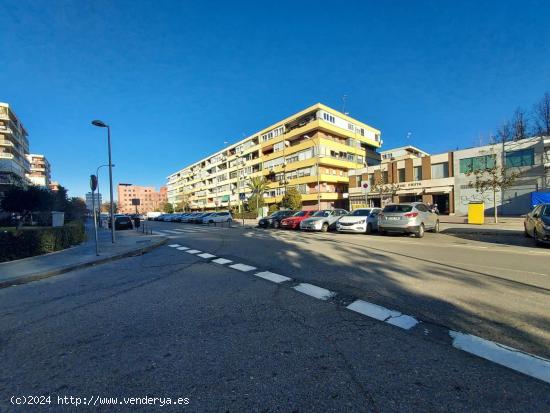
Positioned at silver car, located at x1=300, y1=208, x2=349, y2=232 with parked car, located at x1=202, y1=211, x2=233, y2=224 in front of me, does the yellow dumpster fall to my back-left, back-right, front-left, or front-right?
back-right

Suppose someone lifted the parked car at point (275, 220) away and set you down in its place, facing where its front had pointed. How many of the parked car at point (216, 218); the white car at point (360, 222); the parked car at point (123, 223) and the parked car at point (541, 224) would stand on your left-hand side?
2

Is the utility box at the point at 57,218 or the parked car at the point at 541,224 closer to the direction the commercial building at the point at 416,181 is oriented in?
the utility box

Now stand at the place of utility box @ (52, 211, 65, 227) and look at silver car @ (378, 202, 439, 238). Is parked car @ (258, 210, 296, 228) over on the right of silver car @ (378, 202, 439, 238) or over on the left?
left

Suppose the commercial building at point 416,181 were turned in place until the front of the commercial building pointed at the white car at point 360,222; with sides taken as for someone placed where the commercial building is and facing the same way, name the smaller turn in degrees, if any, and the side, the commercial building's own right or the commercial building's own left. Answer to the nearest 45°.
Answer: approximately 45° to the commercial building's own left
